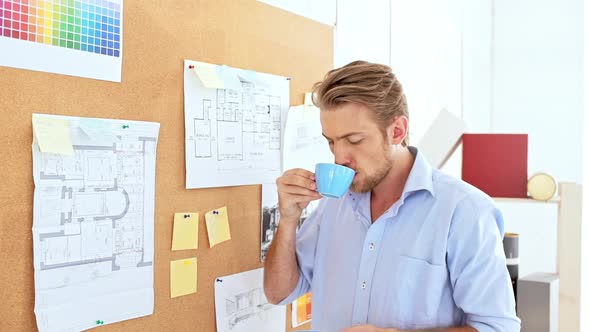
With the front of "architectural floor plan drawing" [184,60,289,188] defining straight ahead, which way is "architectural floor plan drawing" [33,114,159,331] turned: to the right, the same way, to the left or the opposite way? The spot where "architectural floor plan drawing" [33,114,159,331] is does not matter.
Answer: the same way

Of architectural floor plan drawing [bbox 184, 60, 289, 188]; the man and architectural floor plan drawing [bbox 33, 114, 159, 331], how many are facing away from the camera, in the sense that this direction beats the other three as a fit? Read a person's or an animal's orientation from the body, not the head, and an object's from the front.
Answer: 0

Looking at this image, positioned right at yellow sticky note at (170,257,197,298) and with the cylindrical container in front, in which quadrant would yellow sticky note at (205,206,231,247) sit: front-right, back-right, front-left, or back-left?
front-left

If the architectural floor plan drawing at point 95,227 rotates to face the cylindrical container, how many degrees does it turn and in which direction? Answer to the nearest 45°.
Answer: approximately 45° to its left

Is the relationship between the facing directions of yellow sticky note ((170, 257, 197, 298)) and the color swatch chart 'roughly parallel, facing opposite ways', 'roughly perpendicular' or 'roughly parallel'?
roughly parallel

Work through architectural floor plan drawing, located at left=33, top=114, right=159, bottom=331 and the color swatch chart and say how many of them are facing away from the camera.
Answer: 0

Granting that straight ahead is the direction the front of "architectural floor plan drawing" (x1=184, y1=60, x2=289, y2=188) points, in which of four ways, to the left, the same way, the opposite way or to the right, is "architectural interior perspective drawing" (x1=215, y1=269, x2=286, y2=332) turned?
the same way

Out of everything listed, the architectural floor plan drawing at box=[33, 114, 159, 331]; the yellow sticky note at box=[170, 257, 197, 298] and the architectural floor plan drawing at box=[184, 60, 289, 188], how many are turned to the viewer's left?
0

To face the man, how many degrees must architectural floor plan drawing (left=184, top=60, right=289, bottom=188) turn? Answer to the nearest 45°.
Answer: approximately 45° to its left

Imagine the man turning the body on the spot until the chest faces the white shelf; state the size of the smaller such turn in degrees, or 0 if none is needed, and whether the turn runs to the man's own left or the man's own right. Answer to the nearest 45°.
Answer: approximately 180°

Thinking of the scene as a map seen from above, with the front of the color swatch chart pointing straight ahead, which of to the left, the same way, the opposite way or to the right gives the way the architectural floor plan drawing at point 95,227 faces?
the same way

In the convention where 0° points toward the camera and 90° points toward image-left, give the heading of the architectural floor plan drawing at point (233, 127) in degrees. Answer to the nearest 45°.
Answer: approximately 315°

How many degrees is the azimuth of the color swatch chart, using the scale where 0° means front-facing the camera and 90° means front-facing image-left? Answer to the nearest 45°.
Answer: approximately 315°

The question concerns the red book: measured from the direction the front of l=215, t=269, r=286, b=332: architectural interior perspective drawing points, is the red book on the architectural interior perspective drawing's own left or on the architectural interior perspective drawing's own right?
on the architectural interior perspective drawing's own left

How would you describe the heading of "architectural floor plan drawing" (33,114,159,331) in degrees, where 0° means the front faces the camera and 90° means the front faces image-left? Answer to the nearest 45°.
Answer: approximately 315°

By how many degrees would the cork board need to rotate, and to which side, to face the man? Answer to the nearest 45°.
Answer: approximately 45° to its left

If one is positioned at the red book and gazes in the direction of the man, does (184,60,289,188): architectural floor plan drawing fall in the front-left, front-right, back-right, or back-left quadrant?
front-right

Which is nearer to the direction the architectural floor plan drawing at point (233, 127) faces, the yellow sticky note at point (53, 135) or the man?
the man

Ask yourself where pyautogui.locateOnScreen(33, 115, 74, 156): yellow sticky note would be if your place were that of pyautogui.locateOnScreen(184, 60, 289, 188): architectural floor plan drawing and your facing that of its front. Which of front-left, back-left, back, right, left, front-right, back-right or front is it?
right
